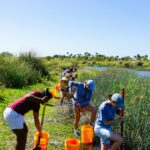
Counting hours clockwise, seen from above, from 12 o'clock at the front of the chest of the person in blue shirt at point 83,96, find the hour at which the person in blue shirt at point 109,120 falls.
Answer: the person in blue shirt at point 109,120 is roughly at 1 o'clock from the person in blue shirt at point 83,96.

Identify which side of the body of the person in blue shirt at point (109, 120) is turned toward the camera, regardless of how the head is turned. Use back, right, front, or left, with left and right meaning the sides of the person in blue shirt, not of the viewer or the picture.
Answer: right

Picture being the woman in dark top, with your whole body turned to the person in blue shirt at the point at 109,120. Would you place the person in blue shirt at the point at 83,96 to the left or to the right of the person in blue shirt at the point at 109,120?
left

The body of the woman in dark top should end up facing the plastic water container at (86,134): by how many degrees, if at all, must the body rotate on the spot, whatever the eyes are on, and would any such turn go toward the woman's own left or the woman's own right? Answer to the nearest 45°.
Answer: approximately 45° to the woman's own left

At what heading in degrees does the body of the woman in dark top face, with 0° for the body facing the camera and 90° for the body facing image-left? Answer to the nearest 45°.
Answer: approximately 270°

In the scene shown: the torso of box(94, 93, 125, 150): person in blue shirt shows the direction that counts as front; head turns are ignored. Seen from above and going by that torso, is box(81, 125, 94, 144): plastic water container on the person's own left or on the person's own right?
on the person's own left
